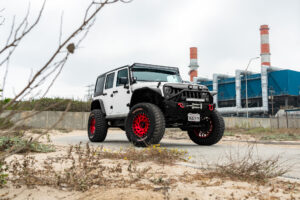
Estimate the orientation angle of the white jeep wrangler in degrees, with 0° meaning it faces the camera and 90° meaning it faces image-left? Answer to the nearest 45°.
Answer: approximately 315°
